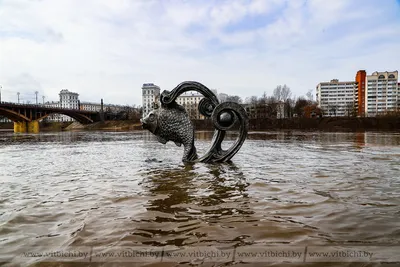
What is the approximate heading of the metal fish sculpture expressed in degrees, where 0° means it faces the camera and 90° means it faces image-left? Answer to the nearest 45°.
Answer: approximately 90°
